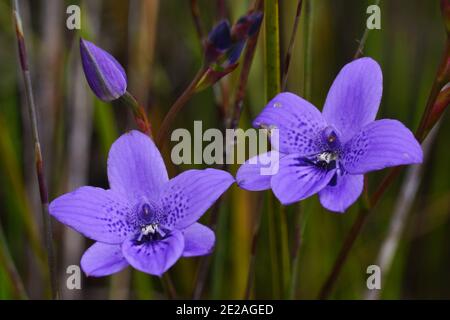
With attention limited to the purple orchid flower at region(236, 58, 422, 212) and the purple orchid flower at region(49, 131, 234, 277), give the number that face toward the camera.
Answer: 2

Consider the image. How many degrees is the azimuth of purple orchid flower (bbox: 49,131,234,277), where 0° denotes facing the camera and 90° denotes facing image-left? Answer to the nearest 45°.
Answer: approximately 0°

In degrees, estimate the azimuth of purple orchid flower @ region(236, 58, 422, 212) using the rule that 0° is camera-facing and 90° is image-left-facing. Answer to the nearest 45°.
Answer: approximately 0°
